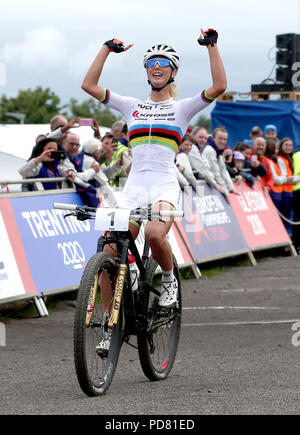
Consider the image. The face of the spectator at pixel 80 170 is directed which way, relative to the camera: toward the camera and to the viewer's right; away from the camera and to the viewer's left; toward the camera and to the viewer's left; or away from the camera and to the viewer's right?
toward the camera and to the viewer's right

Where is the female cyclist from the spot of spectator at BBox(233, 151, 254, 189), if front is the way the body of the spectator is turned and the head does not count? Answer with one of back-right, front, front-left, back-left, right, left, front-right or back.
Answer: front-left

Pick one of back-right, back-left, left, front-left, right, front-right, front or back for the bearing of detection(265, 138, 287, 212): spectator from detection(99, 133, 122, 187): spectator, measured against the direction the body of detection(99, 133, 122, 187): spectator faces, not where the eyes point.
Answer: left

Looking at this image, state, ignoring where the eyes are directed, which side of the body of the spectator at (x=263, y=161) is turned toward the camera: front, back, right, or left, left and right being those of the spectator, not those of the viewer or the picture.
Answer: front

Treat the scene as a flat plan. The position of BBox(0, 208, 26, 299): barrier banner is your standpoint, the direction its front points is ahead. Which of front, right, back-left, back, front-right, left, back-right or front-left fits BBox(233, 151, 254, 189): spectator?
left

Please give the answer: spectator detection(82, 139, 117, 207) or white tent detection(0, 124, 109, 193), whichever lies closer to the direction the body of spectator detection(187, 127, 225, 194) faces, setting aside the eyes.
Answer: the spectator

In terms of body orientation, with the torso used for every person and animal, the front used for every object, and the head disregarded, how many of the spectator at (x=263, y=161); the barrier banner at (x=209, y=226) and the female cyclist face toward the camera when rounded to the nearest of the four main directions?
3

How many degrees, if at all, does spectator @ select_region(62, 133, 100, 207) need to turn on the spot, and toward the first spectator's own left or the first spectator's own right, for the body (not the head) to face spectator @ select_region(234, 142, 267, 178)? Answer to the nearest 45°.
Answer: approximately 90° to the first spectator's own left

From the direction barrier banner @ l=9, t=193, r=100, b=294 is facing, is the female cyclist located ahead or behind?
ahead

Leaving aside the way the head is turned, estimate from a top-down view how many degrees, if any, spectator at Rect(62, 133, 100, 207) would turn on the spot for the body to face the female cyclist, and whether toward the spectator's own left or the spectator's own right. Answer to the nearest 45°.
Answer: approximately 45° to the spectator's own right

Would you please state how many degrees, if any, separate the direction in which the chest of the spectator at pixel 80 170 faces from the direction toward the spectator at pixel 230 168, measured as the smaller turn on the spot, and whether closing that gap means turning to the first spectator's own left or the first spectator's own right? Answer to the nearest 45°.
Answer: approximately 90° to the first spectator's own left

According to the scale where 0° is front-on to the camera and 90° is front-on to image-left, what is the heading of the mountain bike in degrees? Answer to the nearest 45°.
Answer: approximately 45°

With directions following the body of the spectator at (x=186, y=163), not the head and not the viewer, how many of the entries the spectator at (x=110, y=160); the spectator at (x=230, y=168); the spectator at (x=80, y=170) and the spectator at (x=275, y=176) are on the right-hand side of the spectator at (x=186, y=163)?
2
